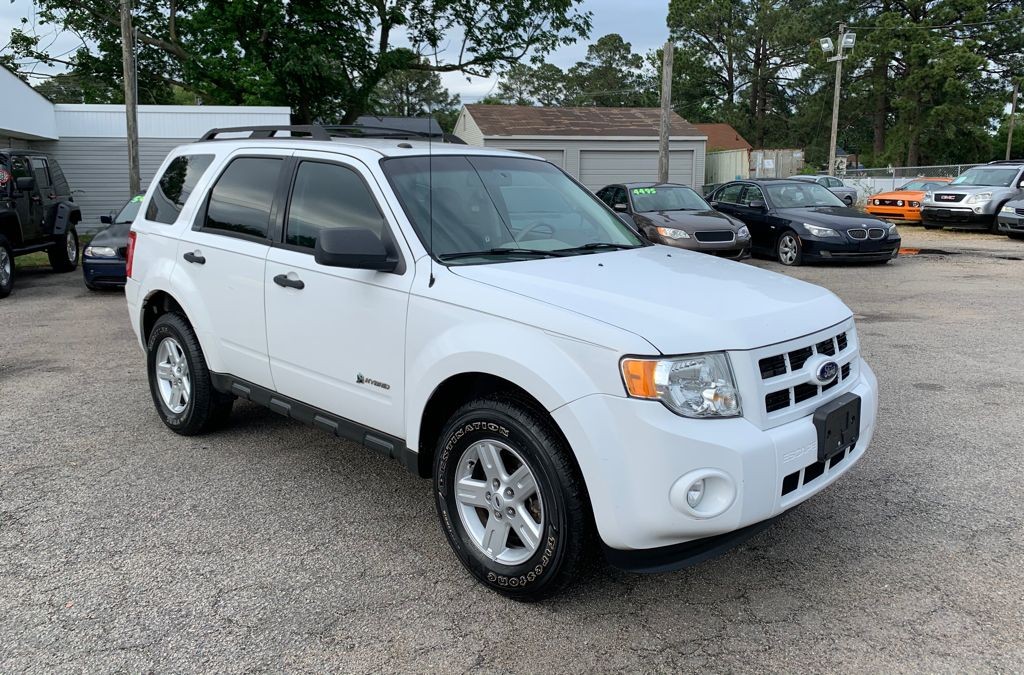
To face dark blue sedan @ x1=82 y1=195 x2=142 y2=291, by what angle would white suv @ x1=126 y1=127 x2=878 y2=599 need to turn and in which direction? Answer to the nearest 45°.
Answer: approximately 180°

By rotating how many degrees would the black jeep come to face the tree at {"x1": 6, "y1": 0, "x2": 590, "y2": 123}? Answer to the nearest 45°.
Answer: approximately 180°

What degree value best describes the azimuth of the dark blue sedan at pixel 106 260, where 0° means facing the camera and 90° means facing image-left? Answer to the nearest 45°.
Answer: approximately 45°

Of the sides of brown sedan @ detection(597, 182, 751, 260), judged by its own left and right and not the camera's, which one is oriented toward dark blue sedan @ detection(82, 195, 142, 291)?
right

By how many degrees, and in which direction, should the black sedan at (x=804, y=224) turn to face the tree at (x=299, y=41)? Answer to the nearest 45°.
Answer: approximately 180°

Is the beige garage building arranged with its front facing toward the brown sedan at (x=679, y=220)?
yes
